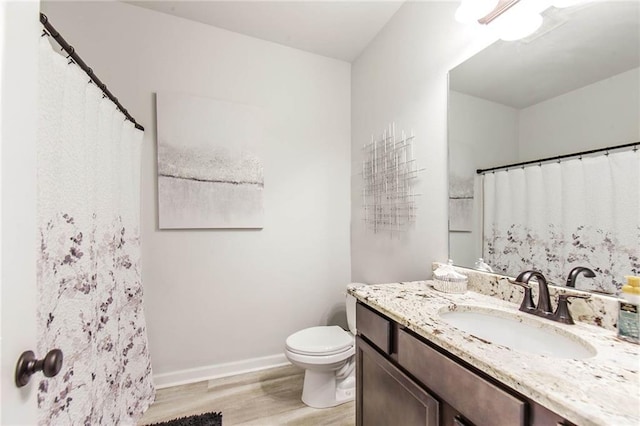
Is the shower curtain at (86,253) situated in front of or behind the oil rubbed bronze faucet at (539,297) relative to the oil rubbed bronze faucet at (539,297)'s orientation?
in front

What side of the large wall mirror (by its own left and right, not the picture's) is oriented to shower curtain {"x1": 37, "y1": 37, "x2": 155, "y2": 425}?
front

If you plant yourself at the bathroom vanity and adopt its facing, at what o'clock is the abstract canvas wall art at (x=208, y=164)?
The abstract canvas wall art is roughly at 2 o'clock from the bathroom vanity.

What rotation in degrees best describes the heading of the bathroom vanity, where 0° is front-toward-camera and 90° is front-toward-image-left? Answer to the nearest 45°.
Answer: approximately 45°

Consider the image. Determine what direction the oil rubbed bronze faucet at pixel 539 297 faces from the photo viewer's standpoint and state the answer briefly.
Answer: facing the viewer and to the left of the viewer

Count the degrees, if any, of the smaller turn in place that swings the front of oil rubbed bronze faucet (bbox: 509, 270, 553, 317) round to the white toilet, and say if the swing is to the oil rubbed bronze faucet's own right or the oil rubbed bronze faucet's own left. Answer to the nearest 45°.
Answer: approximately 45° to the oil rubbed bronze faucet's own right

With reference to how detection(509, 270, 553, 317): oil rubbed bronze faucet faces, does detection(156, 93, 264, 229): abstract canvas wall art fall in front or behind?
in front

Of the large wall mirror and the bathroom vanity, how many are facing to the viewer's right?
0
